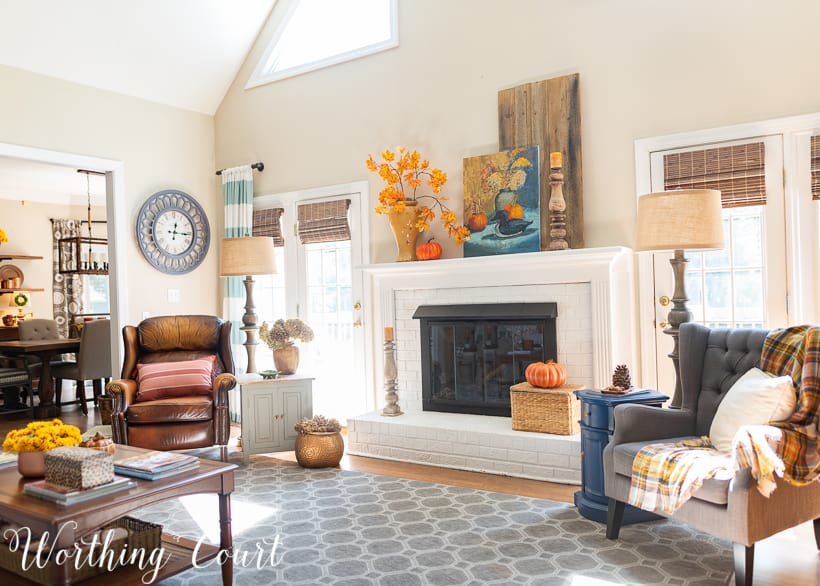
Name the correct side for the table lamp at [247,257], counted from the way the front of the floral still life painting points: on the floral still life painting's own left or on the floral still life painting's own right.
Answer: on the floral still life painting's own right

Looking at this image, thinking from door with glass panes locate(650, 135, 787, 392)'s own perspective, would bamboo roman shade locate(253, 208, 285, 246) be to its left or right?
on its right

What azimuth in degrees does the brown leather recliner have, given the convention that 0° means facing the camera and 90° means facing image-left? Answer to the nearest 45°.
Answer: approximately 0°

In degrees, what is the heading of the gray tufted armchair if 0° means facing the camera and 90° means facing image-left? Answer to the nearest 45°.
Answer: approximately 45°

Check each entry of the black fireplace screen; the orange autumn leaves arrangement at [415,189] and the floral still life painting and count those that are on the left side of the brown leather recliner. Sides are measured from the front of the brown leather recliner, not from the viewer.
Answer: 3

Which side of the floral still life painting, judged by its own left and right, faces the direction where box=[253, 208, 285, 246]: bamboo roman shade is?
right

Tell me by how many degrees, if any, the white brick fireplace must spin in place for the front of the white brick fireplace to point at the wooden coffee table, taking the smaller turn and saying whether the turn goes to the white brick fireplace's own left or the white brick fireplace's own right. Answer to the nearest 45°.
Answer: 0° — it already faces it

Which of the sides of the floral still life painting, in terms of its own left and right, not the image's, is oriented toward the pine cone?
left

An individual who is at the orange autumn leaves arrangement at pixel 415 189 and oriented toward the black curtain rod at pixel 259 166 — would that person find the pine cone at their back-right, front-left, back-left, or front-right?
back-left
